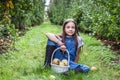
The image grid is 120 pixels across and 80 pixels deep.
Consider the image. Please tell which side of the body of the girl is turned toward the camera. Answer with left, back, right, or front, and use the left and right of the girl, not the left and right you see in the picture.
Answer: front

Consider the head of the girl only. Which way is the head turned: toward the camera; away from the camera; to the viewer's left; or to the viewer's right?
toward the camera
